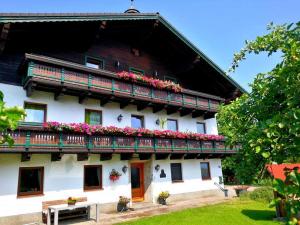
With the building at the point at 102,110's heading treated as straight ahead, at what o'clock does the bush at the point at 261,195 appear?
The bush is roughly at 10 o'clock from the building.

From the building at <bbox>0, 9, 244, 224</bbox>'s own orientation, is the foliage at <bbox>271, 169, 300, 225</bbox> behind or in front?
in front

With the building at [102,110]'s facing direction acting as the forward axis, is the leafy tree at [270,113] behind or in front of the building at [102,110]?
in front

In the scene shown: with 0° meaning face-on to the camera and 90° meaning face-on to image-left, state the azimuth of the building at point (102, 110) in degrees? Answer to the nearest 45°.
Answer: approximately 315°
